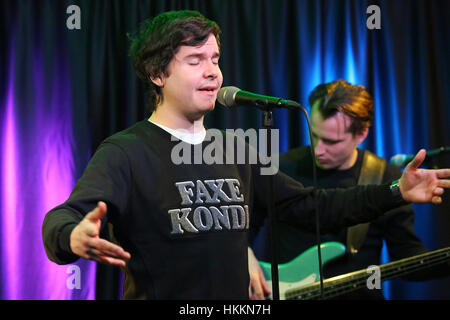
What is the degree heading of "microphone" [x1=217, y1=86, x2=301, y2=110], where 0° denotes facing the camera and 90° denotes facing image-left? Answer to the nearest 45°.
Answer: approximately 90°
